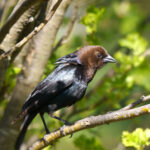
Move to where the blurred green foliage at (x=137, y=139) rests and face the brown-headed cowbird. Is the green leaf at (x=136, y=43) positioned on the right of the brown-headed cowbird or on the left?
right

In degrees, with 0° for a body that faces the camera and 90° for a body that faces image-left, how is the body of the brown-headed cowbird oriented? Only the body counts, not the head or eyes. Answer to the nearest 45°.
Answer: approximately 270°
